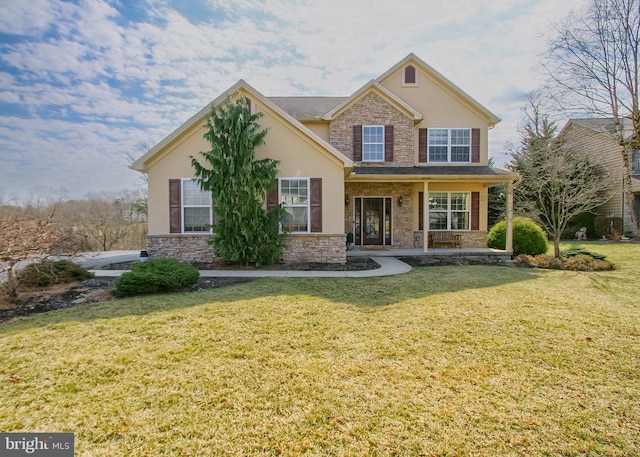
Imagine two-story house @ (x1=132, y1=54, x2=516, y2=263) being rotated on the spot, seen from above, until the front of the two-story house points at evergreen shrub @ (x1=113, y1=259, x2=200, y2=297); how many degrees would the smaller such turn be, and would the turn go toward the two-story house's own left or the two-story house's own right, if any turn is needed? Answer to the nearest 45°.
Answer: approximately 45° to the two-story house's own right

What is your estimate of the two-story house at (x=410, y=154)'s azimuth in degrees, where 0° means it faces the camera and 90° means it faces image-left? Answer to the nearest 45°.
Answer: approximately 0°

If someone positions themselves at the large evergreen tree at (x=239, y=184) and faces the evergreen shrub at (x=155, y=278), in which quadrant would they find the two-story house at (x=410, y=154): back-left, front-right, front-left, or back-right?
back-left

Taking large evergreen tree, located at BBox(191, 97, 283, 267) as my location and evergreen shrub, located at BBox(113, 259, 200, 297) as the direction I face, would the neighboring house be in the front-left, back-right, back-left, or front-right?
back-left

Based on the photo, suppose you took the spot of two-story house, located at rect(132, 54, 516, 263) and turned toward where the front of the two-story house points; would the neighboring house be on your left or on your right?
on your left

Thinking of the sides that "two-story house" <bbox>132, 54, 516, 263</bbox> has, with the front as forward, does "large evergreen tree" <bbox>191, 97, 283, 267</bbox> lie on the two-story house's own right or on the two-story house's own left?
on the two-story house's own right

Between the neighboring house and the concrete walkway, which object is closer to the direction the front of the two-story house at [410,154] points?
the concrete walkway
